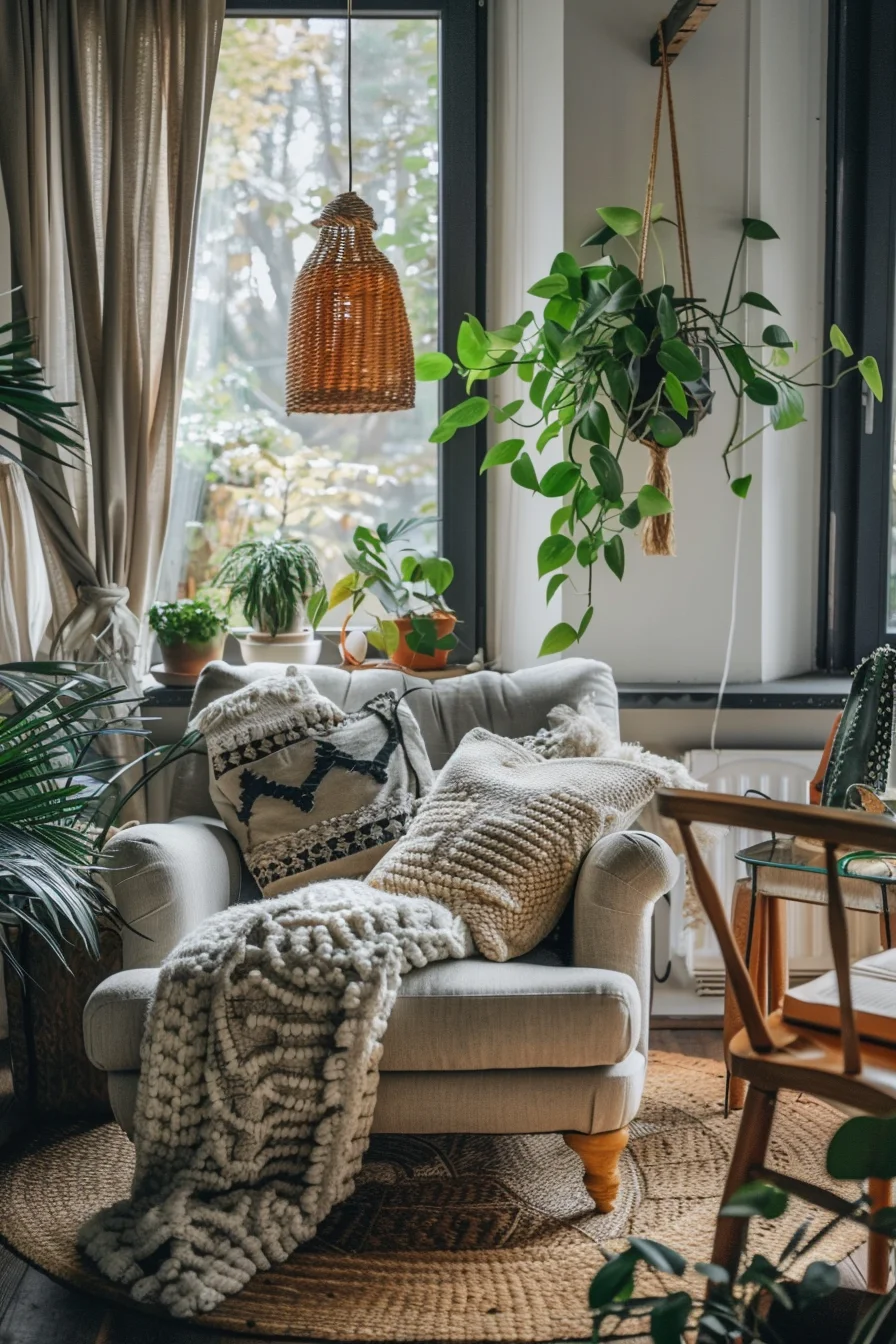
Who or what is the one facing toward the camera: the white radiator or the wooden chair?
the white radiator

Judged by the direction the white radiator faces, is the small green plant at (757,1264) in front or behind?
in front

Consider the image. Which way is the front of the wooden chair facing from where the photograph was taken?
facing away from the viewer and to the right of the viewer

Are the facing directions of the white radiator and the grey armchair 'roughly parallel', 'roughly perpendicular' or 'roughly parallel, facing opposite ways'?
roughly parallel

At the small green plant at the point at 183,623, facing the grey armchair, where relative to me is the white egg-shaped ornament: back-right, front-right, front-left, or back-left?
front-left

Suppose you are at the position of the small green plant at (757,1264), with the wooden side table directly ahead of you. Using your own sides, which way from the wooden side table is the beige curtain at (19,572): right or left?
left

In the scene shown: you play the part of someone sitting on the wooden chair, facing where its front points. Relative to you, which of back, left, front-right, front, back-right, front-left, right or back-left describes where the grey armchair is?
left

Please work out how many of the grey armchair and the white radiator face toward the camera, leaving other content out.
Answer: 2

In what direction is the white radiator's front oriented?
toward the camera

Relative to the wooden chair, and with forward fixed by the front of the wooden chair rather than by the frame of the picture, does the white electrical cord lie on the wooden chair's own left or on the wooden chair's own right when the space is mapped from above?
on the wooden chair's own left

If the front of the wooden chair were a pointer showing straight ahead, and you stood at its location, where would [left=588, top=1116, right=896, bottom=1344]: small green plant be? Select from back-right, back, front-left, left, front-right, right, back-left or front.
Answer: back-right

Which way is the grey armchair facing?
toward the camera

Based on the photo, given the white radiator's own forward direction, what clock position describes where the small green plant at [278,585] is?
The small green plant is roughly at 3 o'clock from the white radiator.

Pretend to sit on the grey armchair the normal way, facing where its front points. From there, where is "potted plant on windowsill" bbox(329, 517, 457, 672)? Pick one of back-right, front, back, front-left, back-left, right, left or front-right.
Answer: back
